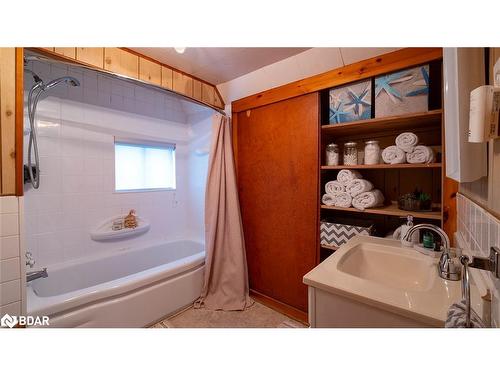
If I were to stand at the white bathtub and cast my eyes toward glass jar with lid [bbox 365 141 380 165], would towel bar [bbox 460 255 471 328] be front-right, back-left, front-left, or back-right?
front-right

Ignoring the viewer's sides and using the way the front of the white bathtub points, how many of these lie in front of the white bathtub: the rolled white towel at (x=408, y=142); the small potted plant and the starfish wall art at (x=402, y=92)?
3

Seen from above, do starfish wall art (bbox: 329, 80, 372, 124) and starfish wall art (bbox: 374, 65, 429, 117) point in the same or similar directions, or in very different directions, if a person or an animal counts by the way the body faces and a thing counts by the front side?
same or similar directions

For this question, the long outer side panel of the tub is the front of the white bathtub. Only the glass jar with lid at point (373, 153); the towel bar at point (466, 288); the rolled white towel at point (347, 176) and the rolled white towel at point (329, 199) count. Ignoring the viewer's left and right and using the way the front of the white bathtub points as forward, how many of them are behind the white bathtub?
0

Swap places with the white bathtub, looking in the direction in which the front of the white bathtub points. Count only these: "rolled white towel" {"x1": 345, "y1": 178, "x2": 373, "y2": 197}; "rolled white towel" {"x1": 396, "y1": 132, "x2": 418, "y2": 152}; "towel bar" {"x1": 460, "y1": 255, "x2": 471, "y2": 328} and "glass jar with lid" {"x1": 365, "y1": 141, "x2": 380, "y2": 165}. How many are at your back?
0

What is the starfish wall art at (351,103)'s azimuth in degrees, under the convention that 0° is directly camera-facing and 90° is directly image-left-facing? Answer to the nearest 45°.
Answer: approximately 45°

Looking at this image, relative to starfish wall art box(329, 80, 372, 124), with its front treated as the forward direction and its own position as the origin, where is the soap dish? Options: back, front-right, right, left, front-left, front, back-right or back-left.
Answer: front-right

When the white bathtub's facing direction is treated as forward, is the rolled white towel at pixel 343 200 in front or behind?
in front

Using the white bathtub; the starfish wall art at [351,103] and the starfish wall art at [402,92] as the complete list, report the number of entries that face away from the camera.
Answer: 0

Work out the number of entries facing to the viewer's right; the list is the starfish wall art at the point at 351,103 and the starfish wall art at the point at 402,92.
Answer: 0

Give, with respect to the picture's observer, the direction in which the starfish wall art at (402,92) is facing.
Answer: facing the viewer and to the left of the viewer
